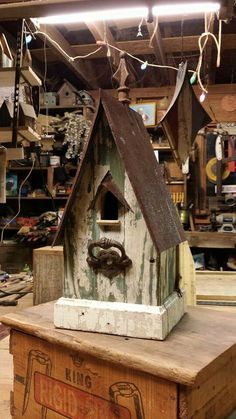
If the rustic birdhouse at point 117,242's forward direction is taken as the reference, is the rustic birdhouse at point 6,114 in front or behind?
behind

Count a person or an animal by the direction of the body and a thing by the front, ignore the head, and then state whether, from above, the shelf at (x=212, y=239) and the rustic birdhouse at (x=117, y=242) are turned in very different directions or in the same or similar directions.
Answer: same or similar directions

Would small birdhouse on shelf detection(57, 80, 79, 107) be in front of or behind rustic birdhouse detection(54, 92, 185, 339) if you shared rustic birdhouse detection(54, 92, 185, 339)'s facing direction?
behind

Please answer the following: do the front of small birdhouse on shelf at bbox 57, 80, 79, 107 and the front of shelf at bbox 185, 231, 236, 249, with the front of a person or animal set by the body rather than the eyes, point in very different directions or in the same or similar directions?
same or similar directions

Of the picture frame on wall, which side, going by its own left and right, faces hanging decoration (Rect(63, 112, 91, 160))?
right

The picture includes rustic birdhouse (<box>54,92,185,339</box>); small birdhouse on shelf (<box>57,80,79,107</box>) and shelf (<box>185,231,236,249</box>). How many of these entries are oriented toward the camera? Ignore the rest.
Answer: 3

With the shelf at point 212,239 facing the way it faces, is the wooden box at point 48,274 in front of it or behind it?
in front

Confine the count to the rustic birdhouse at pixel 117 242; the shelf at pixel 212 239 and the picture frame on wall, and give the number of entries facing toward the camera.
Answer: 3

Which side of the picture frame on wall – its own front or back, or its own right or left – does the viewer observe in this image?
front

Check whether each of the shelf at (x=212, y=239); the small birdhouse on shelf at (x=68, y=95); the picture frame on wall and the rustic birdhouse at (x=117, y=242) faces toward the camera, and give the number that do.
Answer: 4

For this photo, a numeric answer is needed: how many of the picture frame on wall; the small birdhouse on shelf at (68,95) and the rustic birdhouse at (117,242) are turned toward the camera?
3

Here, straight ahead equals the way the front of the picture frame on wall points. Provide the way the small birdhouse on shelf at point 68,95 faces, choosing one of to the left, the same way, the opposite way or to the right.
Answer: the same way

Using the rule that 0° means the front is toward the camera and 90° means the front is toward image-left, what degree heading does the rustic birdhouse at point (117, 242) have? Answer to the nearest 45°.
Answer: approximately 0°

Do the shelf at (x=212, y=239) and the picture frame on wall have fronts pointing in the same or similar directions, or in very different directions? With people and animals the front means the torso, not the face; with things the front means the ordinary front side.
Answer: same or similar directions

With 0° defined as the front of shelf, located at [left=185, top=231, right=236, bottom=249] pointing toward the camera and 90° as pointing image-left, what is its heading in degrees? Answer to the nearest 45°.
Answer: approximately 0°
